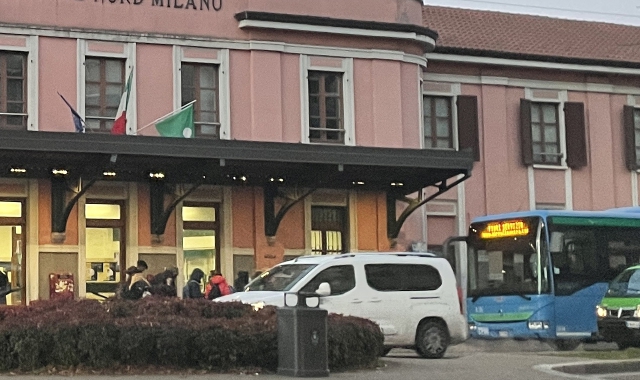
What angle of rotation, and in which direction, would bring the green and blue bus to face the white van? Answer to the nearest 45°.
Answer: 0° — it already faces it

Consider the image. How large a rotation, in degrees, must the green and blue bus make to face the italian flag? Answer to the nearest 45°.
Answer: approximately 45° to its right

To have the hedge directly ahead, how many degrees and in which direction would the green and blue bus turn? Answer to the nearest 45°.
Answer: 0° — it already faces it

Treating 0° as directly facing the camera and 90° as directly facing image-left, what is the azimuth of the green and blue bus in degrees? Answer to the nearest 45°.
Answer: approximately 45°

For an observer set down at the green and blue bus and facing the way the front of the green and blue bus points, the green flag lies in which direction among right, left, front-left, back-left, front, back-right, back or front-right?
front-right

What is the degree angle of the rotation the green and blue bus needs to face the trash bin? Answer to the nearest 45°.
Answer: approximately 45° to its left

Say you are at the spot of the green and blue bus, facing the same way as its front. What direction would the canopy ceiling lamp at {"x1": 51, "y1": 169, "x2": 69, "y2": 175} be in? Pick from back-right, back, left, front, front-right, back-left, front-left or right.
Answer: front-right
